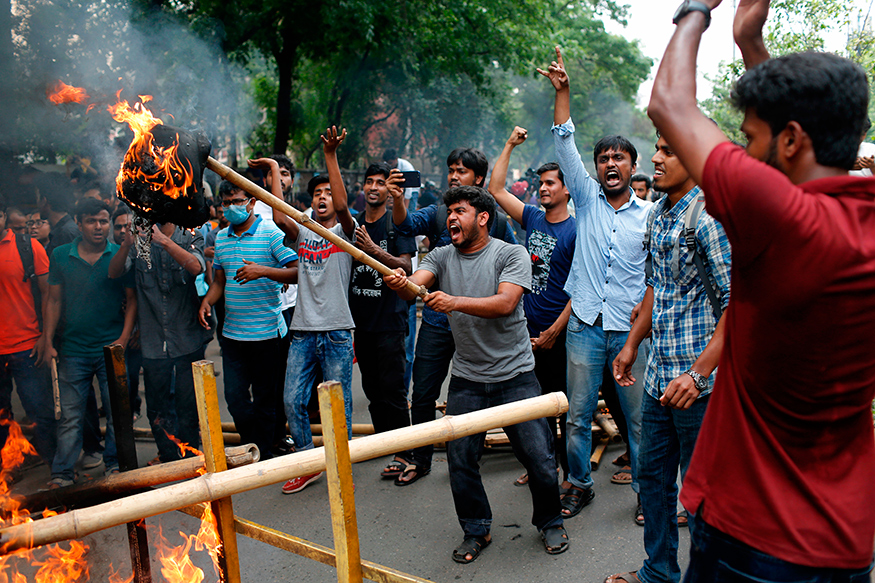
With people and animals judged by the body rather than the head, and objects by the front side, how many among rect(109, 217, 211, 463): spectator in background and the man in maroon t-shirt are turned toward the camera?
1

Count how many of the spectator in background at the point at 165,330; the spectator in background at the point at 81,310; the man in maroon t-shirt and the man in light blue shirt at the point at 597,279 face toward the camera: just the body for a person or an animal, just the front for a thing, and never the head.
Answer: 3

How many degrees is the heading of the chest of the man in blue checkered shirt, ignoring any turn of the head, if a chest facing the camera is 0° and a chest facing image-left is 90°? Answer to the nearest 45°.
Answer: approximately 45°

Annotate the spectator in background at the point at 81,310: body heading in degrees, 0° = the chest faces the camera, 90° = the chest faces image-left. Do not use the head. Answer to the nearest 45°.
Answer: approximately 0°

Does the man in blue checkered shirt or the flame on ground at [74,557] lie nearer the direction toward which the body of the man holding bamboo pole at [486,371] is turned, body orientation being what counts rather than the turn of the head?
the flame on ground

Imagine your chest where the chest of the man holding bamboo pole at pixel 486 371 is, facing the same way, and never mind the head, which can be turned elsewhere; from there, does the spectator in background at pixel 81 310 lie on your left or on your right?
on your right

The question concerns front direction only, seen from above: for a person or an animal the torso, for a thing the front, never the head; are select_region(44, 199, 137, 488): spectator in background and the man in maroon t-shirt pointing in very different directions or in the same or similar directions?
very different directions
